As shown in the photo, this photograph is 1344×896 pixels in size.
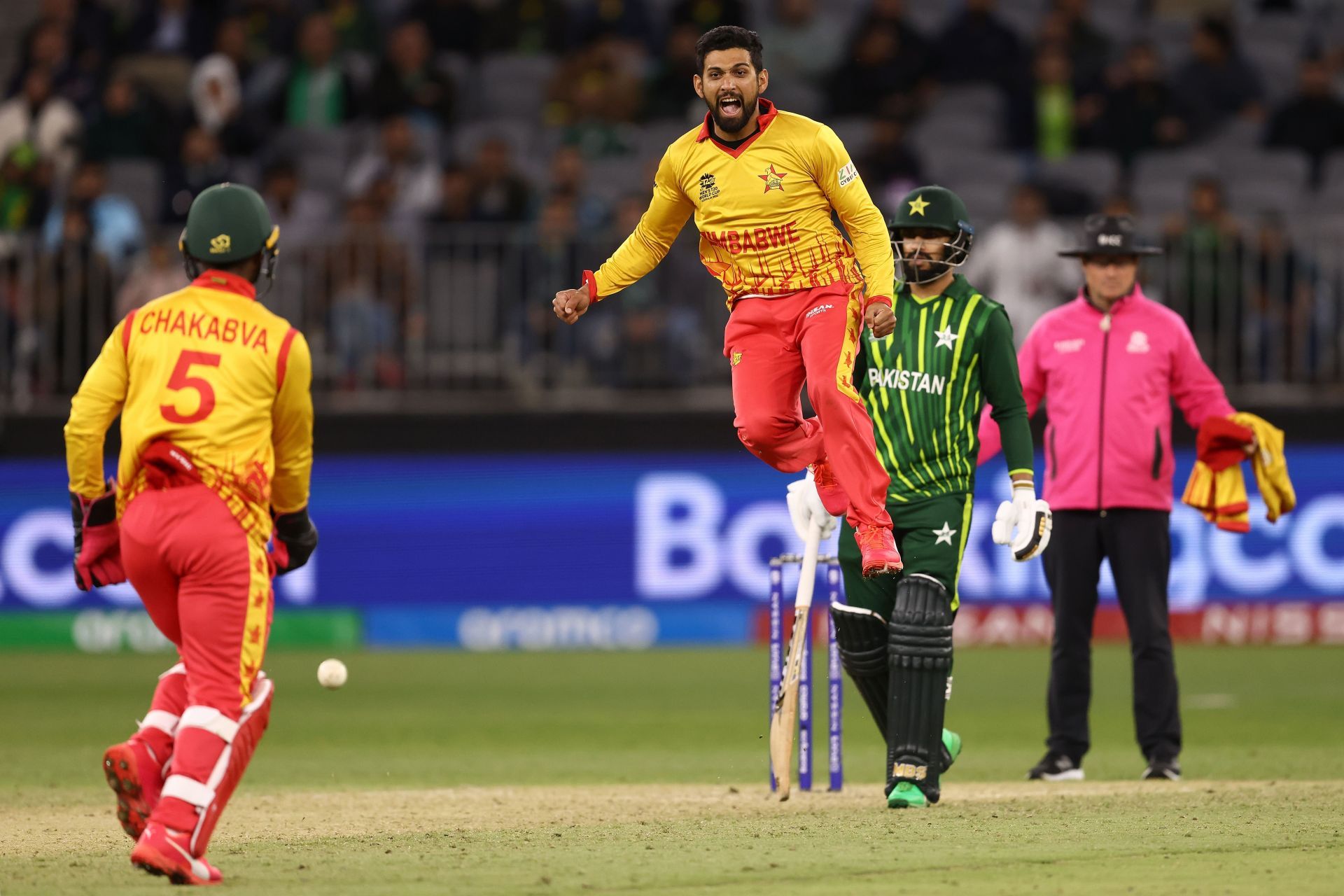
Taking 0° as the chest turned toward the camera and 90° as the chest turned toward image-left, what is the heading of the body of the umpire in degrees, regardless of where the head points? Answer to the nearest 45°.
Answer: approximately 0°

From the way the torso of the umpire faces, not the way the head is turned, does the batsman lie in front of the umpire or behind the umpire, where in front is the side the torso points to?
in front

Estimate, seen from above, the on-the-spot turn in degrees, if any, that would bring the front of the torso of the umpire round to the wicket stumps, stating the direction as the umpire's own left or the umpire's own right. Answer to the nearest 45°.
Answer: approximately 45° to the umpire's own right

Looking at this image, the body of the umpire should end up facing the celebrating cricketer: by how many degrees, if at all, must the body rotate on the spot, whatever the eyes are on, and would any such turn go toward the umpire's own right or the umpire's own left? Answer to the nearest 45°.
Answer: approximately 45° to the umpire's own right

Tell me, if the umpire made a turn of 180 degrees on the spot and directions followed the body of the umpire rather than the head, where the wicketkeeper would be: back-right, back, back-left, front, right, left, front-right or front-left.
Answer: back-left
